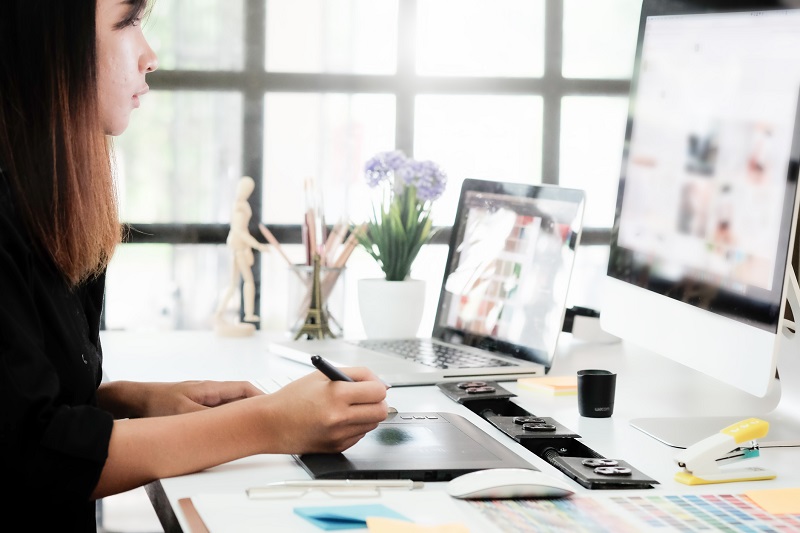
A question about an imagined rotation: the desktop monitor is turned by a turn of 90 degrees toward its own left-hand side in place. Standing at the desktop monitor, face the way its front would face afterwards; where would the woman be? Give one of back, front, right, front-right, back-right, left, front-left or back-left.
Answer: right

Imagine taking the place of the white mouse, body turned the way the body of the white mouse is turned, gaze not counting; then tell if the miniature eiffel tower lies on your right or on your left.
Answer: on your left

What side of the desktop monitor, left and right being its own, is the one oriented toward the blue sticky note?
front

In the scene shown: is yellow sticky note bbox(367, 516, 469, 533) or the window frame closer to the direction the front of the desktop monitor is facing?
the yellow sticky note

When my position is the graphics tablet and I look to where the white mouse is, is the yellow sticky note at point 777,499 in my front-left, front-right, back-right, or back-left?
front-left

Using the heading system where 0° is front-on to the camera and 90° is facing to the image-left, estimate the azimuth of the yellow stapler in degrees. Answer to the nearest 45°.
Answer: approximately 270°

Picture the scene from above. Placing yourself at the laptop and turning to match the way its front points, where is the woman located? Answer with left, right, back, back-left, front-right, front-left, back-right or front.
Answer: front

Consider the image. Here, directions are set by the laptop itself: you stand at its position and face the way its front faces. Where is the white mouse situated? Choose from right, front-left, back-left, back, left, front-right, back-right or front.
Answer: front-left

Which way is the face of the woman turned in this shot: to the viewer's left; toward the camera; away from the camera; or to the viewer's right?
to the viewer's right

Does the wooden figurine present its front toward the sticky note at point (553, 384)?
no

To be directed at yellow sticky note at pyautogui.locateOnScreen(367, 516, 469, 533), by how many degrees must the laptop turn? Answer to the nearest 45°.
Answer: approximately 45° to its left
